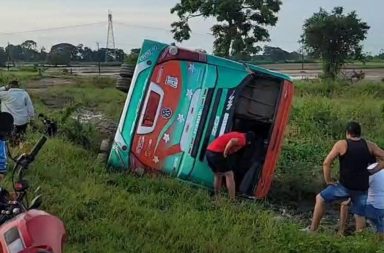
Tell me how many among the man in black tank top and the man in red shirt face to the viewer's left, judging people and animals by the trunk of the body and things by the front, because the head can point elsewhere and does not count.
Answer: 0

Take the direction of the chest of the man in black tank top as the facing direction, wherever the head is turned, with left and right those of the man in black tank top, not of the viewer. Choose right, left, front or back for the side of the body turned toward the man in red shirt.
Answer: left

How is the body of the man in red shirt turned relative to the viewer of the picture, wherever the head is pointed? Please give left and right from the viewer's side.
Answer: facing away from the viewer and to the right of the viewer

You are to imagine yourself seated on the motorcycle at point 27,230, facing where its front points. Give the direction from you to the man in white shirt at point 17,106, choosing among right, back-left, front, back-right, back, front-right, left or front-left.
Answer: front-right

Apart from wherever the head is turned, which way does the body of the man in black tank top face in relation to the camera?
away from the camera

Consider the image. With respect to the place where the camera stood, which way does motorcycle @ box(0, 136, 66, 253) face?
facing away from the viewer and to the left of the viewer

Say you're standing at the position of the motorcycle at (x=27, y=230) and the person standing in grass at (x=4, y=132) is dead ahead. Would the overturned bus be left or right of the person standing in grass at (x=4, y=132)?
right

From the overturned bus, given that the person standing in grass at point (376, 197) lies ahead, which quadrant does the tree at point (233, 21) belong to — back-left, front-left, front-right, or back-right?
back-left

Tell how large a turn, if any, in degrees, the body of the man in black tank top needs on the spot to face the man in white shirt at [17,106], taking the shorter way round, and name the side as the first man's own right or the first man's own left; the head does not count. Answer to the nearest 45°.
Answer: approximately 90° to the first man's own left
